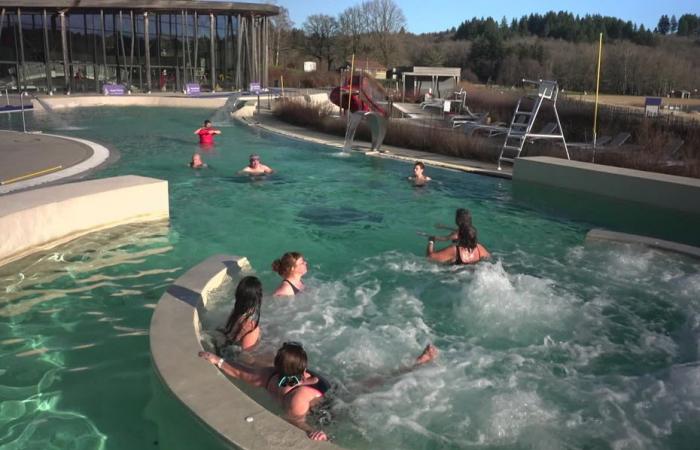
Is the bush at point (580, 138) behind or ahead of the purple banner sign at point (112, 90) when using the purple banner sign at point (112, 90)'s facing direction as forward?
ahead

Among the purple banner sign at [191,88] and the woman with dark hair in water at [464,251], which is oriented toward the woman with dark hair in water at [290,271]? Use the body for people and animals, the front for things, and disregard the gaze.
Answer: the purple banner sign

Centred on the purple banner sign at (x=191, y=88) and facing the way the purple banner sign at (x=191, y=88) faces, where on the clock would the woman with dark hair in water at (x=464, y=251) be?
The woman with dark hair in water is roughly at 12 o'clock from the purple banner sign.

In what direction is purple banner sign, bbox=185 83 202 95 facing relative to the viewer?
toward the camera

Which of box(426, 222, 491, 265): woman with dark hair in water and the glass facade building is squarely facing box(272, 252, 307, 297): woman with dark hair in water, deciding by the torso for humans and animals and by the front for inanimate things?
the glass facade building

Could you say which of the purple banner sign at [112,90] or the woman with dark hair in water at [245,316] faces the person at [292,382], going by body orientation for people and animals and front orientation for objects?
the purple banner sign

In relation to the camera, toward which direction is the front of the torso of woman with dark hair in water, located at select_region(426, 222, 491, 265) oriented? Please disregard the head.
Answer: away from the camera

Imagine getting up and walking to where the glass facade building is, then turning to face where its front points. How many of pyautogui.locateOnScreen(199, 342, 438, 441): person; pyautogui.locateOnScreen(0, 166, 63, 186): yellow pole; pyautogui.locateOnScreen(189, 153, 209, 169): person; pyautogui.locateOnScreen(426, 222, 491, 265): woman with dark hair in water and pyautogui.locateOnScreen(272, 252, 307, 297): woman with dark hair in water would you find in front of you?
5

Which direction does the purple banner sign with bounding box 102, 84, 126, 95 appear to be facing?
toward the camera

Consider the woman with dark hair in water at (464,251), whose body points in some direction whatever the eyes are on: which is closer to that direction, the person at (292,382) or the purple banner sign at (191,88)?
the purple banner sign

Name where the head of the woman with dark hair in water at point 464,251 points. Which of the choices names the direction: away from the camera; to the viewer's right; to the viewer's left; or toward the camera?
away from the camera

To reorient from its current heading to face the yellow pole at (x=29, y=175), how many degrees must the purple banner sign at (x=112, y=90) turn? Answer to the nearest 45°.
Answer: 0° — it already faces it

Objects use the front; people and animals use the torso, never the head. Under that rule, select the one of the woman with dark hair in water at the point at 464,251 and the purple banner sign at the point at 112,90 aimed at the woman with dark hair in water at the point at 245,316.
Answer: the purple banner sign

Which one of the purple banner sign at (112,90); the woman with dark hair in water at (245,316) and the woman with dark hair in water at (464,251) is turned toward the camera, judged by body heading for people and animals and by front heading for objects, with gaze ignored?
the purple banner sign
